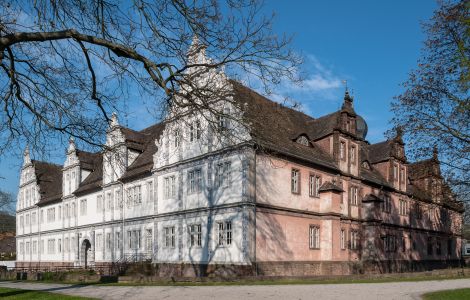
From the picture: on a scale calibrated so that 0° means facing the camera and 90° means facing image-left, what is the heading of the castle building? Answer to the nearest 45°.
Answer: approximately 45°
